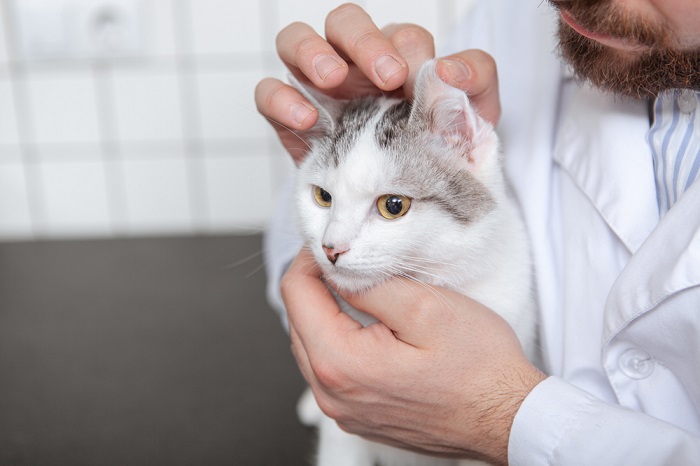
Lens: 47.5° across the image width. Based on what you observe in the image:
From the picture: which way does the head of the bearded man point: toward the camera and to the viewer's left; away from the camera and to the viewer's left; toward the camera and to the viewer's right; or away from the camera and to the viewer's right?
toward the camera and to the viewer's left

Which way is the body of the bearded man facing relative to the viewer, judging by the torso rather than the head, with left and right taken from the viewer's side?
facing the viewer and to the left of the viewer
